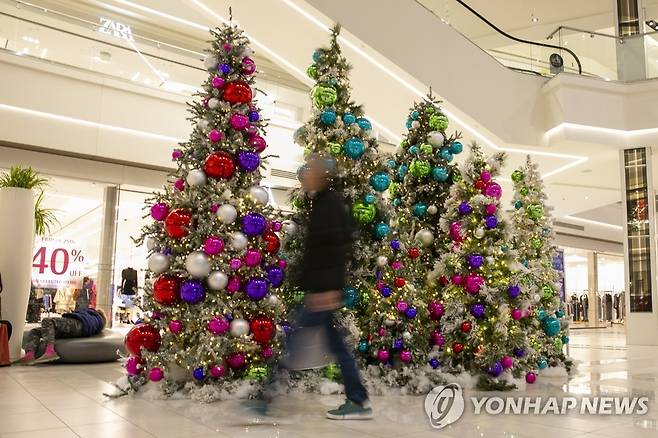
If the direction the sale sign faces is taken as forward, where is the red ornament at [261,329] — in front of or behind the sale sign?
in front

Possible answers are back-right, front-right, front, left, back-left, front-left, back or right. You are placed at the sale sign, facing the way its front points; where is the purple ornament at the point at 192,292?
front

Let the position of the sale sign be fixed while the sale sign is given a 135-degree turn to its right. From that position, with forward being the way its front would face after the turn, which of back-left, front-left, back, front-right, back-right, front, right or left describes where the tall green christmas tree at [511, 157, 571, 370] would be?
back

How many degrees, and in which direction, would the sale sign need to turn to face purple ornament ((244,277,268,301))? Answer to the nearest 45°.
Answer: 0° — it already faces it

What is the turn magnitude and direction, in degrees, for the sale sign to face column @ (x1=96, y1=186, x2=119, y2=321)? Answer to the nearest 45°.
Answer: approximately 45° to its left

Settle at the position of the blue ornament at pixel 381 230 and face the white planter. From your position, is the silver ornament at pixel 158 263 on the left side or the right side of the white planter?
left

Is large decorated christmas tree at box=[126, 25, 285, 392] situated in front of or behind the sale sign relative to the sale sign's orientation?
in front

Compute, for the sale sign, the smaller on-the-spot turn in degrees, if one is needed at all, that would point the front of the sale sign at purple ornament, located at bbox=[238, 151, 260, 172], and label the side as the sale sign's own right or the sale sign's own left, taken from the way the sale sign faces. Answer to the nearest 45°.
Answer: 0° — it already faces it

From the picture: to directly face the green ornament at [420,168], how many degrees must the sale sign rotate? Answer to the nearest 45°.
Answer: approximately 45° to its left

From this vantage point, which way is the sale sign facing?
toward the camera

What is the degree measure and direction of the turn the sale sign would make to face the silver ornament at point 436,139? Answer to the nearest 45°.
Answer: approximately 45° to its left

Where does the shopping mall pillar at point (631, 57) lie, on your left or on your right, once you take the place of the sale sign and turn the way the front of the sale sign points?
on your left

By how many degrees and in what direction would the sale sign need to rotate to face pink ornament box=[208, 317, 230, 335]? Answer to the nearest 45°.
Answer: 0° — it already faces it

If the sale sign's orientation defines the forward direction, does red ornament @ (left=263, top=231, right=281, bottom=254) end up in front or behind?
in front
